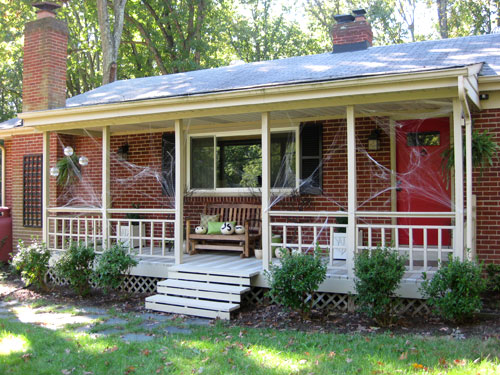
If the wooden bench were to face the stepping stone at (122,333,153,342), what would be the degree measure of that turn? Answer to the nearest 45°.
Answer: approximately 45° to its left

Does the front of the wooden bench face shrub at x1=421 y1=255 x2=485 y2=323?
no

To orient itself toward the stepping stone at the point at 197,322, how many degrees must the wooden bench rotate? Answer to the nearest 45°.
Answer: approximately 45° to its left

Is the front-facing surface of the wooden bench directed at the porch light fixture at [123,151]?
no

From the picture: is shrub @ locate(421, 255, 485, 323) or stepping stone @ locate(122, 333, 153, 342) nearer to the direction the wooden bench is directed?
the stepping stone

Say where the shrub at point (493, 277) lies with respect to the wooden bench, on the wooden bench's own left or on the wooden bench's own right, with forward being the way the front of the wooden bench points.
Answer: on the wooden bench's own left

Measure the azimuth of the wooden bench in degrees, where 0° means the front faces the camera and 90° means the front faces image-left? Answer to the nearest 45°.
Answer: approximately 45°

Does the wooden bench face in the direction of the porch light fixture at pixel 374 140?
no

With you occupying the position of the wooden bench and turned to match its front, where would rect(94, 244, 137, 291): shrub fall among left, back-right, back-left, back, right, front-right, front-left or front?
front

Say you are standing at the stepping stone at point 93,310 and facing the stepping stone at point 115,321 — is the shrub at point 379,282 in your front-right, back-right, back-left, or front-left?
front-left

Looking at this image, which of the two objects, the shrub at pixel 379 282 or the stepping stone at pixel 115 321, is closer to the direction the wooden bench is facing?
the stepping stone

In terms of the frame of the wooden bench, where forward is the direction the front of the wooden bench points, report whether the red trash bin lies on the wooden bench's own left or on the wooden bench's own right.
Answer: on the wooden bench's own right

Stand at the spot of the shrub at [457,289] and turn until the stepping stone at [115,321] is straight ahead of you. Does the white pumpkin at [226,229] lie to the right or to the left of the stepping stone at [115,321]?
right

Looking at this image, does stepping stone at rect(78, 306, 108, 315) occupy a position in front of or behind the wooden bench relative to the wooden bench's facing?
in front

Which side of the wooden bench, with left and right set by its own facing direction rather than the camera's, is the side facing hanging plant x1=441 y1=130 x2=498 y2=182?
left

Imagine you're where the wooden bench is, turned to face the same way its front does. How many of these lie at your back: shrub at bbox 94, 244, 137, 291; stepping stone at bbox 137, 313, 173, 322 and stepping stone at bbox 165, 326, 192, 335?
0
